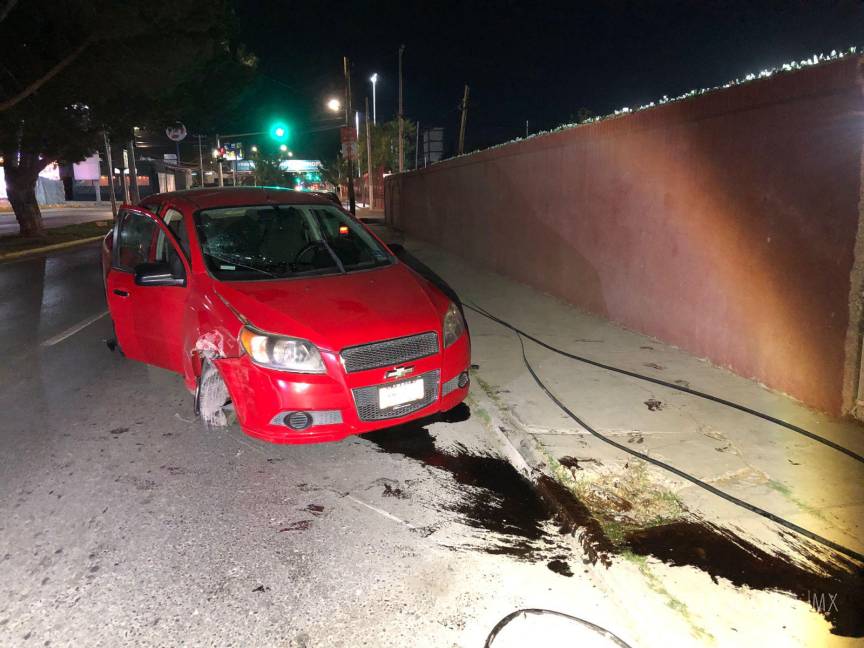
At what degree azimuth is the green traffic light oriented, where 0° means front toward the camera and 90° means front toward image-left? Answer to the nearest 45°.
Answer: approximately 0°

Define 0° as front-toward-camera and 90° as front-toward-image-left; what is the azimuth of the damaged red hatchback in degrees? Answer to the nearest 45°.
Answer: approximately 315°

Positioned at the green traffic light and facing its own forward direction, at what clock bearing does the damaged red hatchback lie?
The damaged red hatchback is roughly at 12 o'clock from the green traffic light.

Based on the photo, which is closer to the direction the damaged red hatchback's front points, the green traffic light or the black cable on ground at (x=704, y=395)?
the black cable on ground

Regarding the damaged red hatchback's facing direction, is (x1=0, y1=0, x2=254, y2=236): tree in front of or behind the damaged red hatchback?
behind

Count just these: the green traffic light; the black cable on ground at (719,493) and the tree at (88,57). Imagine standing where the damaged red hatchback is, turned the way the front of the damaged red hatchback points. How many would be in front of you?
1

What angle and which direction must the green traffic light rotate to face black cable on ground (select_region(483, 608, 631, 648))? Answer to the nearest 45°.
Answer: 0° — it already faces it

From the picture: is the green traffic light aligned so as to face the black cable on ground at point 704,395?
yes

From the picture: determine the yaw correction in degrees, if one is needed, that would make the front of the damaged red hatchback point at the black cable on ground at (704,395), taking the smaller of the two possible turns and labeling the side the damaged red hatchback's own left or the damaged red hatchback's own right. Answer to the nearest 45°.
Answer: approximately 45° to the damaged red hatchback's own left
